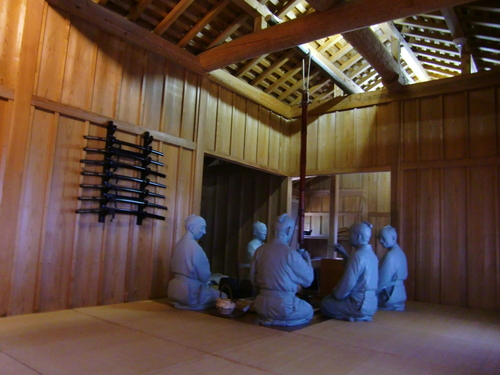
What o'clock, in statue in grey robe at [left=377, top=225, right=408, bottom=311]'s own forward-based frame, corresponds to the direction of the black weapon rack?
The black weapon rack is roughly at 11 o'clock from the statue in grey robe.

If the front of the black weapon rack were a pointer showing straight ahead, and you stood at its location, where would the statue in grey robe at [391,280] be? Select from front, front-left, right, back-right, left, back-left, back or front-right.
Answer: front-left

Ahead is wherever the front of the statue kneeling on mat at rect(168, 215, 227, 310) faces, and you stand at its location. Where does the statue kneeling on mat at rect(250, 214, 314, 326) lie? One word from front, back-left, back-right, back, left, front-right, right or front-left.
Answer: front-right

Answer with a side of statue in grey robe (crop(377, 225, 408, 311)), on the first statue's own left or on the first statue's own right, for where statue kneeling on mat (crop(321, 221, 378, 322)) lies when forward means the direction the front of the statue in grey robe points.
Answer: on the first statue's own left

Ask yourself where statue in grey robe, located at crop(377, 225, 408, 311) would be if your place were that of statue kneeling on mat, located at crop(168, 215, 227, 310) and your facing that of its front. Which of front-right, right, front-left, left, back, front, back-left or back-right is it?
front

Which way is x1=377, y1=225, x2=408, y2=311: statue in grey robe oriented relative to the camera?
to the viewer's left

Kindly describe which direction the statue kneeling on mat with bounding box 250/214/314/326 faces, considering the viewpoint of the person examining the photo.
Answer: facing away from the viewer and to the right of the viewer

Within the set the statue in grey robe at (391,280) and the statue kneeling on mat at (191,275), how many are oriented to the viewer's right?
1

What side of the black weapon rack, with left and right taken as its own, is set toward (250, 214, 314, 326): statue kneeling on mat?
front

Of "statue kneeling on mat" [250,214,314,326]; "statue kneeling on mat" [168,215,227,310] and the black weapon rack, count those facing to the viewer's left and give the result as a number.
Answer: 0

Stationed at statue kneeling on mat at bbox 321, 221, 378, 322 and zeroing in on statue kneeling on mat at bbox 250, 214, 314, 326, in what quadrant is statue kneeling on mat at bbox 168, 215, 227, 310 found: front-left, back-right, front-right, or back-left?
front-right

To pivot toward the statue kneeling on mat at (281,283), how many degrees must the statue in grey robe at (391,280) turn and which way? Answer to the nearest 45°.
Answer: approximately 45° to its left

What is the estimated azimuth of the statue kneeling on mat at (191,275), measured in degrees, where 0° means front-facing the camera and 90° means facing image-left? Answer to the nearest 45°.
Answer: approximately 270°
